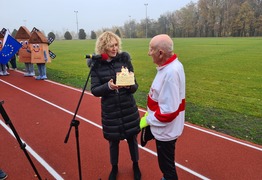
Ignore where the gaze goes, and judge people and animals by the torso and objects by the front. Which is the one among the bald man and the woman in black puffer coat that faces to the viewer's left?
the bald man

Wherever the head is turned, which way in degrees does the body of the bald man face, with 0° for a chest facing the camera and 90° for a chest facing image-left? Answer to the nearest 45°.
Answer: approximately 90°

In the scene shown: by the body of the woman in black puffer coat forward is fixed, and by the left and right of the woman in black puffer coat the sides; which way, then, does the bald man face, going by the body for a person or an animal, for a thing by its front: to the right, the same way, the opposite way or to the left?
to the right

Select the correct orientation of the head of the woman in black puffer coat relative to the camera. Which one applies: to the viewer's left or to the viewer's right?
to the viewer's right

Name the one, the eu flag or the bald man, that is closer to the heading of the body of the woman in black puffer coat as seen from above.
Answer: the bald man

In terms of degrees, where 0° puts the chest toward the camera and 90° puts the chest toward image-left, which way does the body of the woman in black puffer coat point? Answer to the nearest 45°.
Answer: approximately 0°

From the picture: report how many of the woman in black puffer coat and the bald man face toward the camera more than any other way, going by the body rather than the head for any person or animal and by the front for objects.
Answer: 1

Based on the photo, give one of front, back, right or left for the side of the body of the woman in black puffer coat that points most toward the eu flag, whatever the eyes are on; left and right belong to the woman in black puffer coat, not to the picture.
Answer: back

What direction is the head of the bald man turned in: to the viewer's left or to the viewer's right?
to the viewer's left

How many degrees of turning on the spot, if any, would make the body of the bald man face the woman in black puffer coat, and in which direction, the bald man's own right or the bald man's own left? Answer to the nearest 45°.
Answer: approximately 45° to the bald man's own right

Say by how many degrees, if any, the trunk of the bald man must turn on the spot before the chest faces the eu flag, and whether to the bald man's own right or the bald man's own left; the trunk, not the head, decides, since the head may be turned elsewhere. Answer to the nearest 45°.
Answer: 0° — they already face it

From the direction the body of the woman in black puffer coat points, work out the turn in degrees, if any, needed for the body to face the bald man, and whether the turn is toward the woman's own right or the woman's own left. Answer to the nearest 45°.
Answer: approximately 45° to the woman's own left
